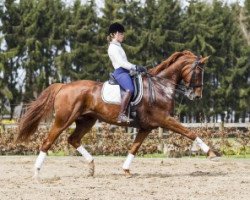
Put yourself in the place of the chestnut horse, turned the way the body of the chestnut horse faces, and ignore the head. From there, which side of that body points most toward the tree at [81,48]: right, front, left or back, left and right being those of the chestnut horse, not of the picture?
left

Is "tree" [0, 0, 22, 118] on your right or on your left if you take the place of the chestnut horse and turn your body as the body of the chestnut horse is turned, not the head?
on your left

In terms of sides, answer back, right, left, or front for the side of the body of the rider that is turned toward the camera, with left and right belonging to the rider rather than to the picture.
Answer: right

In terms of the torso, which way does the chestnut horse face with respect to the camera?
to the viewer's right

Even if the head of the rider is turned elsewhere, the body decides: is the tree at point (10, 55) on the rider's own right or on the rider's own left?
on the rider's own left
